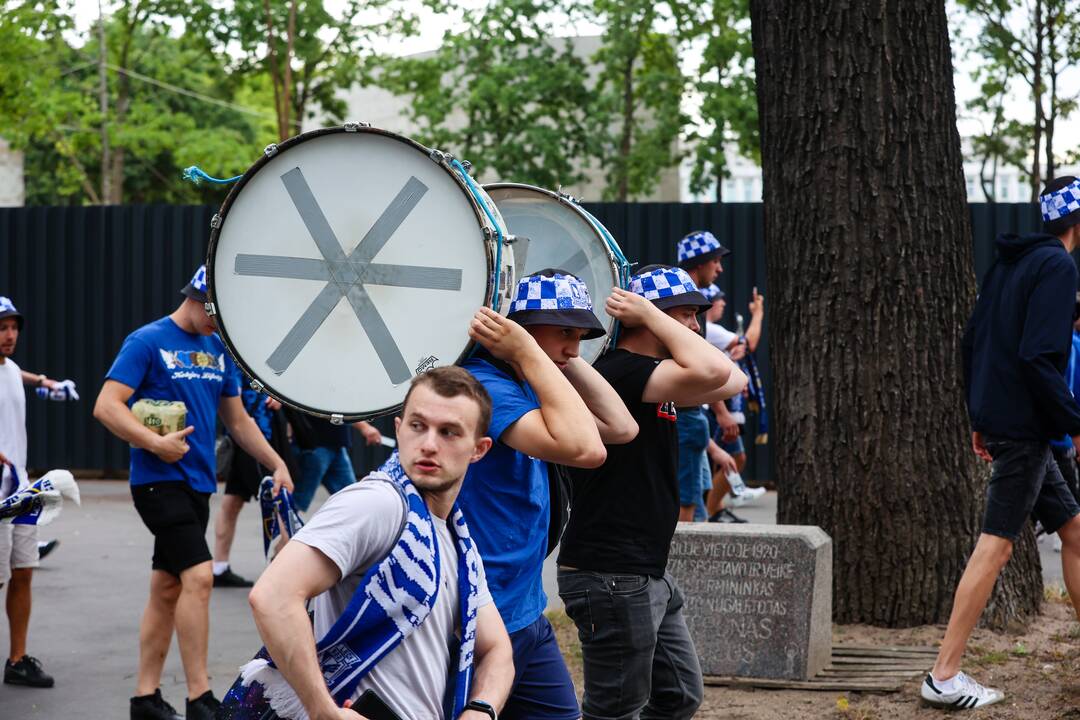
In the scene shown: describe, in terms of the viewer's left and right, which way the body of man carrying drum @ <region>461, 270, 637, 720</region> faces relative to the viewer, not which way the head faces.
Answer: facing to the right of the viewer

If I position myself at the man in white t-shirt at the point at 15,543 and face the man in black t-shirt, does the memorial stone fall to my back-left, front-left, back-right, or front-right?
front-left

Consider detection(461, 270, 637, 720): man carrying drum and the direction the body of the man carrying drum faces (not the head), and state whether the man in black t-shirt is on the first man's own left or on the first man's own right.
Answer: on the first man's own left

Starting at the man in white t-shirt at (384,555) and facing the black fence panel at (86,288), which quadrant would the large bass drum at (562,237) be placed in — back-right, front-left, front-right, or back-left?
front-right

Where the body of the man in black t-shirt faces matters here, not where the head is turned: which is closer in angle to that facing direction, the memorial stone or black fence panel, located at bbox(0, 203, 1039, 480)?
the memorial stone

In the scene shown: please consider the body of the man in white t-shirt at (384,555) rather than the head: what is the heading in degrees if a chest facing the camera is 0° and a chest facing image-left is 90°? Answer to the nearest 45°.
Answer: approximately 315°

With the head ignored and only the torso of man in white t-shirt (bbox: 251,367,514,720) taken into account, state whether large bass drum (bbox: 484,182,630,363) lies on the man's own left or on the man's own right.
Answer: on the man's own left

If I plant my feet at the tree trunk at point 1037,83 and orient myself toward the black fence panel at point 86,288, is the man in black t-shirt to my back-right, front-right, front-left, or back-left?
front-left

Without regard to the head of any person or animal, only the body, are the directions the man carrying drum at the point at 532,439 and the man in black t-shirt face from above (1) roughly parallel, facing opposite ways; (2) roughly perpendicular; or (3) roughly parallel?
roughly parallel
